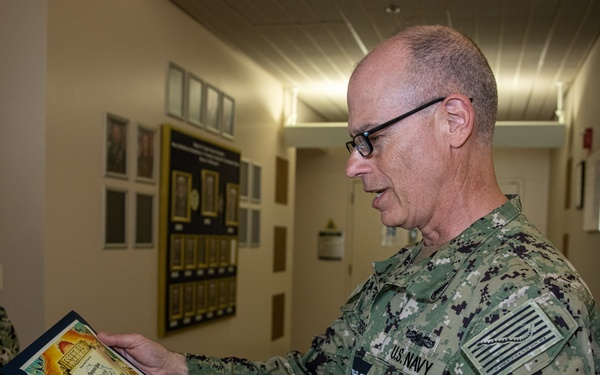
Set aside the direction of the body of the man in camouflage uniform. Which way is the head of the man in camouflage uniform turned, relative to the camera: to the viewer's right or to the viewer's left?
to the viewer's left

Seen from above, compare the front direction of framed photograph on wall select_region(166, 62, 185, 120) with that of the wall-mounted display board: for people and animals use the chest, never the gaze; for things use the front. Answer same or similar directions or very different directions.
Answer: same or similar directions

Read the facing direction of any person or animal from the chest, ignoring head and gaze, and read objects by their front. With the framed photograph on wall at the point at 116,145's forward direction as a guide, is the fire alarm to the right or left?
on its left

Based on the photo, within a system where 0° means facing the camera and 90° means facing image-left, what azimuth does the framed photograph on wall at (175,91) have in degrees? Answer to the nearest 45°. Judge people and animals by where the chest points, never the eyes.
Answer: approximately 315°

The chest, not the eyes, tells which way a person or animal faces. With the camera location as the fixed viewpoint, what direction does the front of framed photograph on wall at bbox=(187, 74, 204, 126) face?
facing the viewer and to the right of the viewer

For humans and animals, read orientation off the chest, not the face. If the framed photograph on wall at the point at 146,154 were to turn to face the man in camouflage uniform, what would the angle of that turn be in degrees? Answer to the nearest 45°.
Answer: approximately 45° to its right

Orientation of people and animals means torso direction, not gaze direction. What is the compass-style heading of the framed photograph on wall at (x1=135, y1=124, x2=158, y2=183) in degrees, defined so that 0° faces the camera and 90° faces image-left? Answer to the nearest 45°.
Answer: approximately 315°

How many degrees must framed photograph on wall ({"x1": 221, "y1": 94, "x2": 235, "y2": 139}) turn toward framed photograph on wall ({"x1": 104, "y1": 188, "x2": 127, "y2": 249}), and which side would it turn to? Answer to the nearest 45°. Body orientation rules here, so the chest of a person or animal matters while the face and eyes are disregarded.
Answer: approximately 45° to its right
